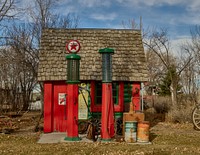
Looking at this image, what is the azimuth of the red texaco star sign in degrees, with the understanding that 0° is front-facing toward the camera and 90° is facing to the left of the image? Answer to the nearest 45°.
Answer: approximately 0°

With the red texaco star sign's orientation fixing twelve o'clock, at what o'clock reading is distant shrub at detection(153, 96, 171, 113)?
The distant shrub is roughly at 7 o'clock from the red texaco star sign.

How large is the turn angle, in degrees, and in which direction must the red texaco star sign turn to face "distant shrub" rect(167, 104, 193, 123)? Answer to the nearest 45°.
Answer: approximately 135° to its left
